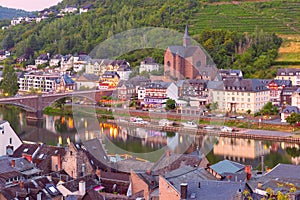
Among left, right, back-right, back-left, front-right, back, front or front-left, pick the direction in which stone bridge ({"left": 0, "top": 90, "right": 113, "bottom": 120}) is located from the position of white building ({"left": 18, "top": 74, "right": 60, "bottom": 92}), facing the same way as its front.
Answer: front

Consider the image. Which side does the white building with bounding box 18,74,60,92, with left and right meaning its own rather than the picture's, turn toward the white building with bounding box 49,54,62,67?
back

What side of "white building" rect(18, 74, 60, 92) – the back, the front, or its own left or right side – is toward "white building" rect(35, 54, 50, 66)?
back

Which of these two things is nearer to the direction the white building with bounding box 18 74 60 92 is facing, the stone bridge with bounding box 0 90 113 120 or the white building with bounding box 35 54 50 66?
the stone bridge

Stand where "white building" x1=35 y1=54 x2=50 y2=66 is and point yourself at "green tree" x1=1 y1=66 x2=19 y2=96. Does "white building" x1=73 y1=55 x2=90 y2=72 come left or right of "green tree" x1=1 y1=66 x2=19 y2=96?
left

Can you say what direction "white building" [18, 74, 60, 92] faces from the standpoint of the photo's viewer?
facing the viewer

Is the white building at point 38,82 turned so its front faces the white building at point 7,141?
yes

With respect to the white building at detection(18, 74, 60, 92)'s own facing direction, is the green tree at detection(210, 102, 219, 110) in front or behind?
in front

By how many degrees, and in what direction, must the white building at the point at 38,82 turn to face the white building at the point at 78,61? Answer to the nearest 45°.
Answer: approximately 135° to its left

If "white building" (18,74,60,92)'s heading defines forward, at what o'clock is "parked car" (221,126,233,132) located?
The parked car is roughly at 11 o'clock from the white building.
